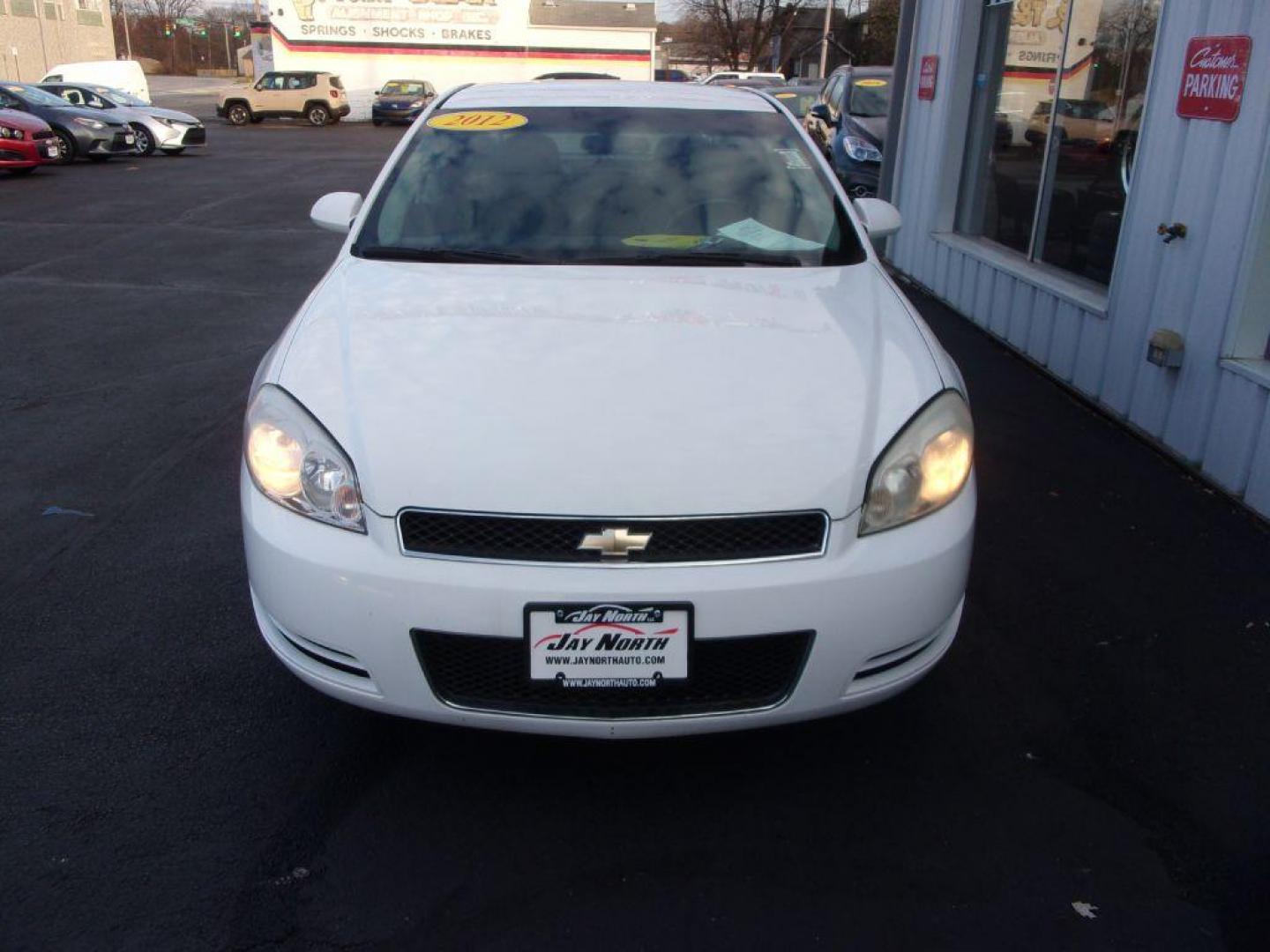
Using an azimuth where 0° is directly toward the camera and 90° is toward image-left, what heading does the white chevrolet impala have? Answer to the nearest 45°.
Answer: approximately 0°

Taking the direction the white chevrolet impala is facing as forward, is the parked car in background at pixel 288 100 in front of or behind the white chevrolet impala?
behind

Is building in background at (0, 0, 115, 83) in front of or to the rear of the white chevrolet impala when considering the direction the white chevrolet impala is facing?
to the rear

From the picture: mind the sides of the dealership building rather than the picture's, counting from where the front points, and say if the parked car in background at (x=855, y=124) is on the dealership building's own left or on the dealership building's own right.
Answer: on the dealership building's own right

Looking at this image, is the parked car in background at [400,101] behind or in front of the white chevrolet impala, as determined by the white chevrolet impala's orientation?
behind

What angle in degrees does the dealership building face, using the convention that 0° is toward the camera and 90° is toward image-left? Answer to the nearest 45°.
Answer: approximately 45°

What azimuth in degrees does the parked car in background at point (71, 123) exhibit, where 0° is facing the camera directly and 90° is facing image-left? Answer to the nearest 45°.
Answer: approximately 315°

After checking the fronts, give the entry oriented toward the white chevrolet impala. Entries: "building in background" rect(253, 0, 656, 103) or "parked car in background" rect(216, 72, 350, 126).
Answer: the building in background
